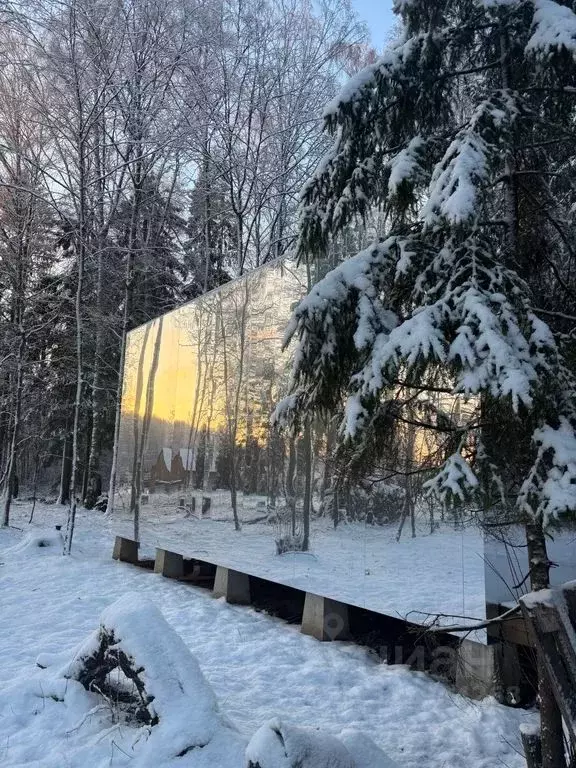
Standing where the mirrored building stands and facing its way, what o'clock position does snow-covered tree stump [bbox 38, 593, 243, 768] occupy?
The snow-covered tree stump is roughly at 11 o'clock from the mirrored building.

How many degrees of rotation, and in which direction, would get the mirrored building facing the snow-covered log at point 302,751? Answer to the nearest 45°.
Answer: approximately 45° to its left

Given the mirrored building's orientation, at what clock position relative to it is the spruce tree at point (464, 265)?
The spruce tree is roughly at 10 o'clock from the mirrored building.

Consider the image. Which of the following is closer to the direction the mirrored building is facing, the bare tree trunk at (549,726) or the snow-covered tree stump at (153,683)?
the snow-covered tree stump

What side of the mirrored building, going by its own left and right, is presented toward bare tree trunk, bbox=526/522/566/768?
left

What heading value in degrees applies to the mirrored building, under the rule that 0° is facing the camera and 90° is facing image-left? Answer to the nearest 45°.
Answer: approximately 45°
